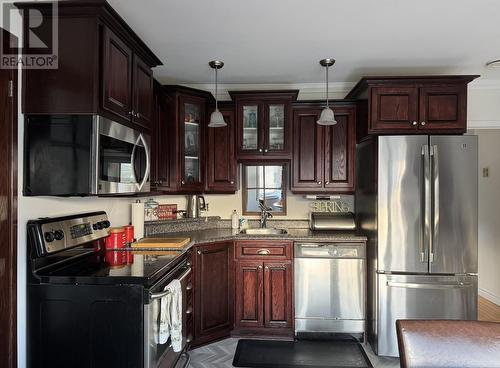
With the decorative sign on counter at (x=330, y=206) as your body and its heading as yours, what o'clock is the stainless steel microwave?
The stainless steel microwave is roughly at 1 o'clock from the decorative sign on counter.

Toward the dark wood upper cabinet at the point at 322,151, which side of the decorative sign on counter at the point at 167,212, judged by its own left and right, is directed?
left

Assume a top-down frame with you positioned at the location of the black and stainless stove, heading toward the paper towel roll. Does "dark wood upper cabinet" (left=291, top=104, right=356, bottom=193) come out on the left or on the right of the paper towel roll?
right

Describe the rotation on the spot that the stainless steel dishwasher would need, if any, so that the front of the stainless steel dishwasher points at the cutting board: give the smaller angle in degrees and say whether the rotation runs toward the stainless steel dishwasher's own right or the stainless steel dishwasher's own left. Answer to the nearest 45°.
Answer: approximately 45° to the stainless steel dishwasher's own right

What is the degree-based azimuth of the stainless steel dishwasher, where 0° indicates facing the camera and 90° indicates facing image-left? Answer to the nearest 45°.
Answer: approximately 0°

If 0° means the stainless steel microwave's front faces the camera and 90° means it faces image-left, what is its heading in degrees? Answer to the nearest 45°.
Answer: approximately 315°

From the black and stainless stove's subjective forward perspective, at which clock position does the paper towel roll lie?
The paper towel roll is roughly at 8 o'clock from the black and stainless stove.
